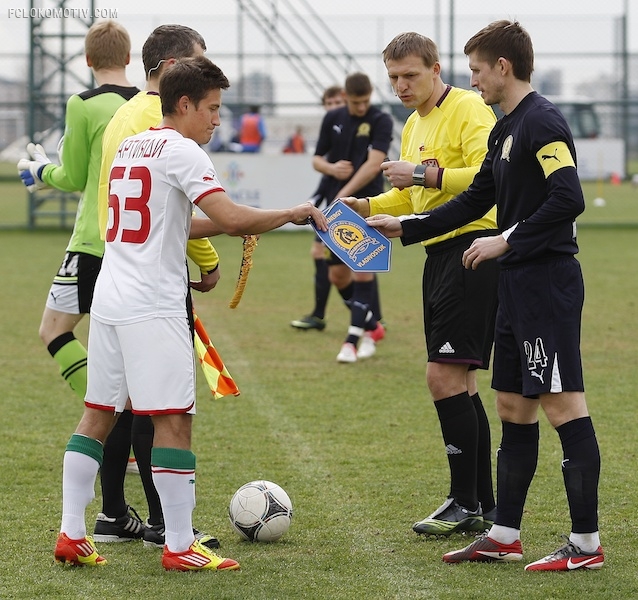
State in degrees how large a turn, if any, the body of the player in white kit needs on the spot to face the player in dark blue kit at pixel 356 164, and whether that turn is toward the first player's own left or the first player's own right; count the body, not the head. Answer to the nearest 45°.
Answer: approximately 45° to the first player's own left

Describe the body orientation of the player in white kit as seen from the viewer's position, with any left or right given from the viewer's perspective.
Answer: facing away from the viewer and to the right of the viewer

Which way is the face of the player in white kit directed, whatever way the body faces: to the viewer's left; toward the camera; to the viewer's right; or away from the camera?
to the viewer's right

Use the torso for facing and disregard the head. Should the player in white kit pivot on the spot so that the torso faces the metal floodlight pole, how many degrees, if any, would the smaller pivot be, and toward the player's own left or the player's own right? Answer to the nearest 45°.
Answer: approximately 45° to the player's own left
